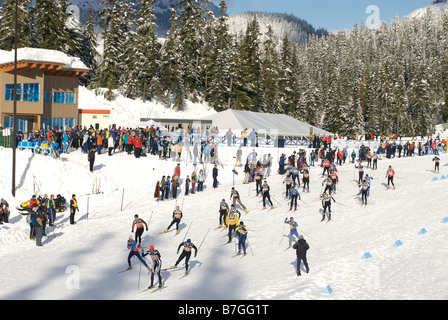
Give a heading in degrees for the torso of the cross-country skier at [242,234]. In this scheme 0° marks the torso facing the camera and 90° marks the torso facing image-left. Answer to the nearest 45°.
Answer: approximately 0°

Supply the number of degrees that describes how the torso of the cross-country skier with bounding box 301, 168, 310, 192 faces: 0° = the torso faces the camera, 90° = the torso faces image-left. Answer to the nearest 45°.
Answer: approximately 0°

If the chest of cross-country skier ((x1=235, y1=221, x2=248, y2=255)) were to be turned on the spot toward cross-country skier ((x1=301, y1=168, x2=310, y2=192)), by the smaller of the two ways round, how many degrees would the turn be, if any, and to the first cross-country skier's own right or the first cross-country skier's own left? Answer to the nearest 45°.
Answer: approximately 180°

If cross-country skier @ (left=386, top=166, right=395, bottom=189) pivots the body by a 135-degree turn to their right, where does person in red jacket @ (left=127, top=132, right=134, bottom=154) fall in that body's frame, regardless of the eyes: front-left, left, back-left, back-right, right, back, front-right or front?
front-left

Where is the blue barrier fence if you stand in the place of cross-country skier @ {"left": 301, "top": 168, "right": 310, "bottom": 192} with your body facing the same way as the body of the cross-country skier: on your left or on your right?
on your right

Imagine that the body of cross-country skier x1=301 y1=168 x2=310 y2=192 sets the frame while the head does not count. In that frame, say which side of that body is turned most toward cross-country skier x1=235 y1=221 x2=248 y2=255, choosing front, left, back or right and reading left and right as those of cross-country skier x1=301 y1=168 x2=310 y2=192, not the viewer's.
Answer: front

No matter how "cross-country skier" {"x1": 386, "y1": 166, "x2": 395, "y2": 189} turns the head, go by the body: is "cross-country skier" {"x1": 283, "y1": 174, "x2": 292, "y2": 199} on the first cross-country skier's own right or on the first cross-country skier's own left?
on the first cross-country skier's own right

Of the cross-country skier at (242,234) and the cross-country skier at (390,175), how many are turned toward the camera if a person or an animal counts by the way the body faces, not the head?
2

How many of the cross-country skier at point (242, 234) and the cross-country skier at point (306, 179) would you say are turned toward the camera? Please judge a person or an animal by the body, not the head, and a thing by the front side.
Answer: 2

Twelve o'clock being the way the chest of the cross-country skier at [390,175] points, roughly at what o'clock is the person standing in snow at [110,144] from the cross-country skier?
The person standing in snow is roughly at 3 o'clock from the cross-country skier.

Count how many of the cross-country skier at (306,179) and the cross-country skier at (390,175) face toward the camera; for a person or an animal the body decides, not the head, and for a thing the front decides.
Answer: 2
